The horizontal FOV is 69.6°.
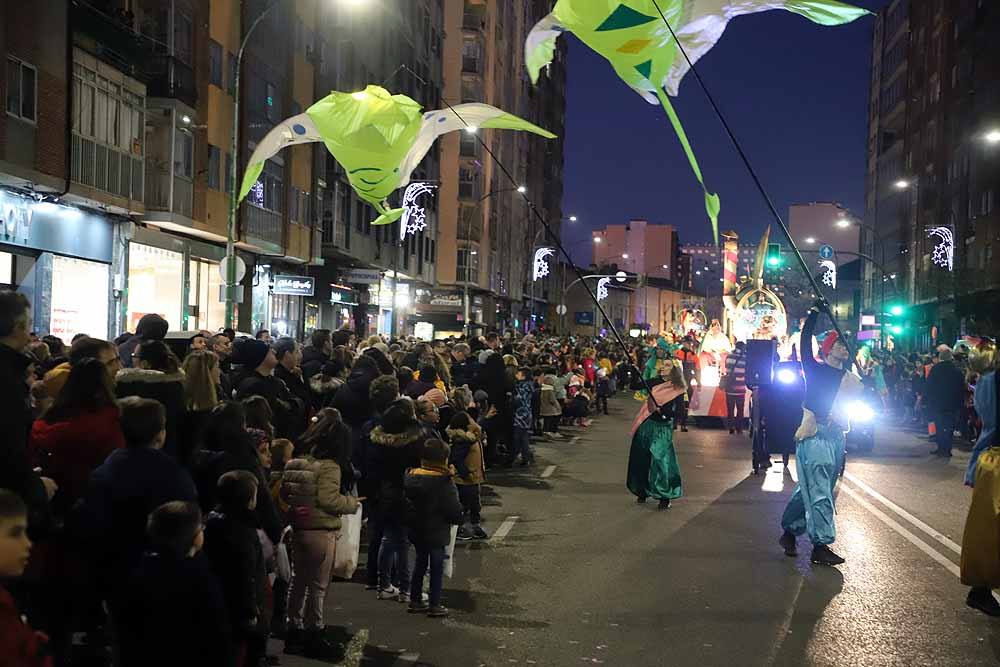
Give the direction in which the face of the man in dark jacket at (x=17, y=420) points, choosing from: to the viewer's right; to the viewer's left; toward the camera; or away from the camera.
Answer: to the viewer's right

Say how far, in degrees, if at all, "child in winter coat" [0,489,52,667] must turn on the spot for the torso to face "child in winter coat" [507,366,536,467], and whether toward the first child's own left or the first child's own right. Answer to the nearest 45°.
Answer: approximately 45° to the first child's own left

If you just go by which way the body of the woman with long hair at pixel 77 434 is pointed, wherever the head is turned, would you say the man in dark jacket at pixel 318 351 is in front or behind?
in front

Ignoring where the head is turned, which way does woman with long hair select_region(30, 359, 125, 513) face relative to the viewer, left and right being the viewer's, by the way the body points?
facing away from the viewer

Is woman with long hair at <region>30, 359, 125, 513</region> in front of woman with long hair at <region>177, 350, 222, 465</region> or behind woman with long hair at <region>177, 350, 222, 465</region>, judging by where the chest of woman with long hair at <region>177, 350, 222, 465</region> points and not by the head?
behind

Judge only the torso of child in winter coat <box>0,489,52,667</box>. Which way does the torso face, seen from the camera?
to the viewer's right

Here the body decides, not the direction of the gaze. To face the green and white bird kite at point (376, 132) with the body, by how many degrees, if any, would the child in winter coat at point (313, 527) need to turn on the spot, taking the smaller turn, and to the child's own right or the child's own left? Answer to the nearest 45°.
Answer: approximately 45° to the child's own left

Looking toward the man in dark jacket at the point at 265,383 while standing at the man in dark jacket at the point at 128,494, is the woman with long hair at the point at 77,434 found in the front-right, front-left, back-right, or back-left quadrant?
front-left

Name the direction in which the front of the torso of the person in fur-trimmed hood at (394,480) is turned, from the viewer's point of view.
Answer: away from the camera

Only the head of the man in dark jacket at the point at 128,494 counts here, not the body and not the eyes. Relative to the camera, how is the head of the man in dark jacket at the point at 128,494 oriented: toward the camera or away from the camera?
away from the camera

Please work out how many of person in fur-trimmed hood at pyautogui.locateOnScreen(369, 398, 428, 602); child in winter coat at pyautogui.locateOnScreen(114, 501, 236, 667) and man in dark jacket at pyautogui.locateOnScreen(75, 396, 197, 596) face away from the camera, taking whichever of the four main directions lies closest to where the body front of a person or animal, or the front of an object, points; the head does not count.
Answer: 3

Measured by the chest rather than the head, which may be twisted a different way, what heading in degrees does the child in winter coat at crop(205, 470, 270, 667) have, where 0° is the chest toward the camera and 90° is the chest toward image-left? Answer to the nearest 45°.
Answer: approximately 225°

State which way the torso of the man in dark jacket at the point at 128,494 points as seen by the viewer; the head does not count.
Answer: away from the camera

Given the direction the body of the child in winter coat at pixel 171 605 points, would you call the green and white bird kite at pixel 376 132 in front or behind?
in front

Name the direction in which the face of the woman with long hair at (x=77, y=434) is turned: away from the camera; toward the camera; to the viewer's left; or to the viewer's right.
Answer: away from the camera

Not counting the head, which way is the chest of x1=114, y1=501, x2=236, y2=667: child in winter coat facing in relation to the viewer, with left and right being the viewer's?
facing away from the viewer
